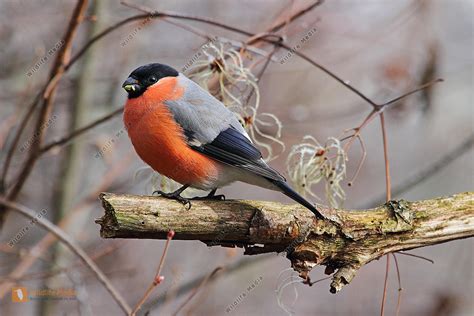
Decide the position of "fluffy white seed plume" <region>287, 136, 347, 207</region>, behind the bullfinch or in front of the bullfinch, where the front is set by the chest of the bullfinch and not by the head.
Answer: behind

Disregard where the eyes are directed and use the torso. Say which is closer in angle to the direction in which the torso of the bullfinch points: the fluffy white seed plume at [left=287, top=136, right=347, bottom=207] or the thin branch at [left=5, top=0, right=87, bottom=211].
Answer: the thin branch

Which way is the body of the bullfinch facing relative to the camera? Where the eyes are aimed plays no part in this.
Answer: to the viewer's left
